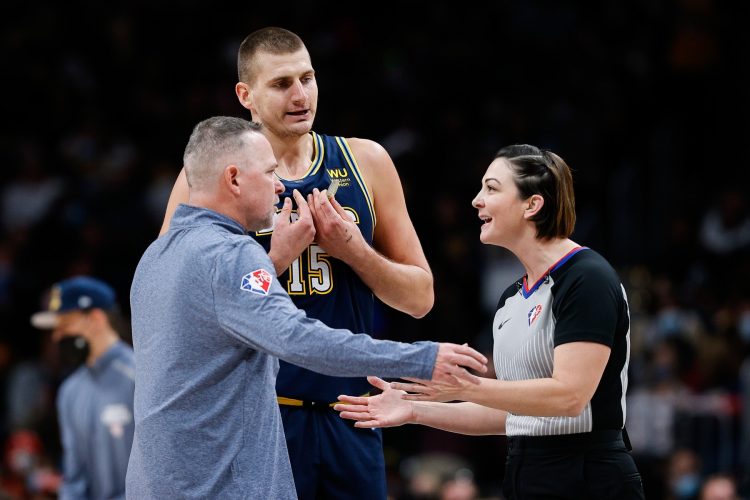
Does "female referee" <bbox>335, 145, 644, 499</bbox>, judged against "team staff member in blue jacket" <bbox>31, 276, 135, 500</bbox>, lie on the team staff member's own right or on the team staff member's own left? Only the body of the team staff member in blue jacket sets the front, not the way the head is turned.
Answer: on the team staff member's own left

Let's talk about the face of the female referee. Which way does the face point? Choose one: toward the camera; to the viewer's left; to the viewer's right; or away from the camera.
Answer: to the viewer's left

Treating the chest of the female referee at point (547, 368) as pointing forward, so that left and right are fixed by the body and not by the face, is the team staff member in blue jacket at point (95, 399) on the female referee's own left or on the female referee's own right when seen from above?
on the female referee's own right

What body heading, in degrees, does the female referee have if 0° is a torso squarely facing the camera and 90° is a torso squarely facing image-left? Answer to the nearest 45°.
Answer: approximately 45°
